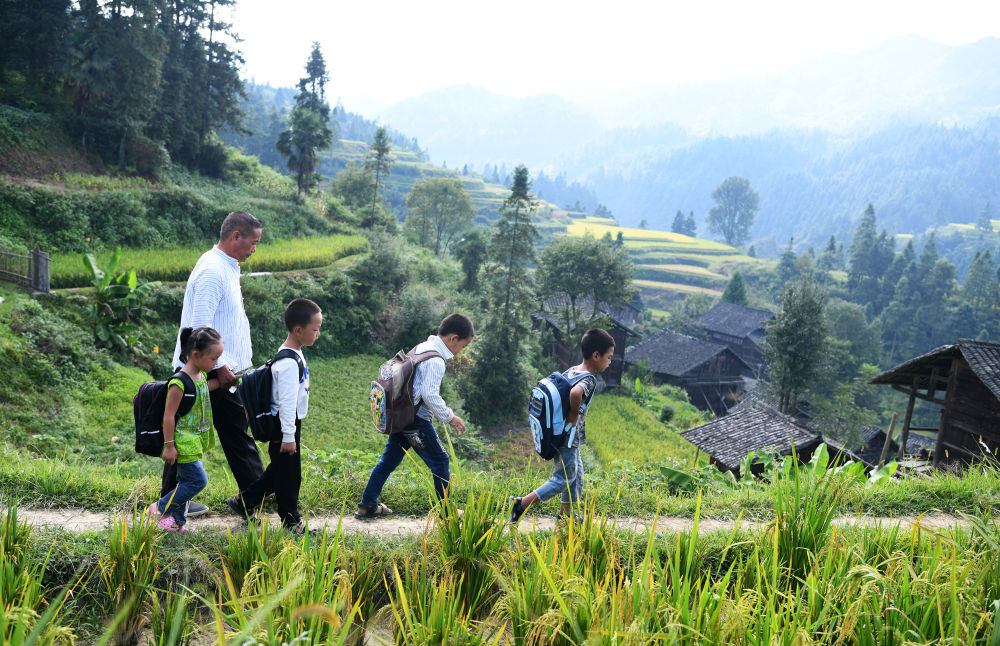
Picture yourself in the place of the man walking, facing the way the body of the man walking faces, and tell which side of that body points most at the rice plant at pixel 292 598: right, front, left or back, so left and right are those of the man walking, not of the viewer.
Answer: right

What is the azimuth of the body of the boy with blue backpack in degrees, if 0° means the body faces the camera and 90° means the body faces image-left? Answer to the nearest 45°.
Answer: approximately 270°

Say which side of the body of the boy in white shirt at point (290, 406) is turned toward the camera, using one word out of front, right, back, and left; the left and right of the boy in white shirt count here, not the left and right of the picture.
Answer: right

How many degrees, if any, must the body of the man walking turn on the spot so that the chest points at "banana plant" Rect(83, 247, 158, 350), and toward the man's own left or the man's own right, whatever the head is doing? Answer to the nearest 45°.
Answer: approximately 90° to the man's own left

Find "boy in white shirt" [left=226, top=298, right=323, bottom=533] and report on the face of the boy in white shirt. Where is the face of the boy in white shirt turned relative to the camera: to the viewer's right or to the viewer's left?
to the viewer's right

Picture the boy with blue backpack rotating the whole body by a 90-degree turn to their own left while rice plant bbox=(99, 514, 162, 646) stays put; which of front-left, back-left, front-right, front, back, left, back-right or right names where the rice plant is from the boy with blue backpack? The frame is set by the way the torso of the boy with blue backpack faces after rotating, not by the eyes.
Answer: back-left

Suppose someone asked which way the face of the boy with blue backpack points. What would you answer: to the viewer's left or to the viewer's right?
to the viewer's right

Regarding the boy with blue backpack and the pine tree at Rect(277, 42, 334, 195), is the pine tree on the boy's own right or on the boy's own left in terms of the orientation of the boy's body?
on the boy's own left

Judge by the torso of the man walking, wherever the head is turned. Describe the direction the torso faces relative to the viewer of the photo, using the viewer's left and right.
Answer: facing to the right of the viewer

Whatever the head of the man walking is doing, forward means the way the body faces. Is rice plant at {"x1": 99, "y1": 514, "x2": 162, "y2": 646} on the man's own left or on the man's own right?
on the man's own right

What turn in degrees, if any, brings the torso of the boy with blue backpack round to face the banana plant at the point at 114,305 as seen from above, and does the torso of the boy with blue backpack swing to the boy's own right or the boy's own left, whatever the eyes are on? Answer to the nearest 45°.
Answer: approximately 135° to the boy's own left
